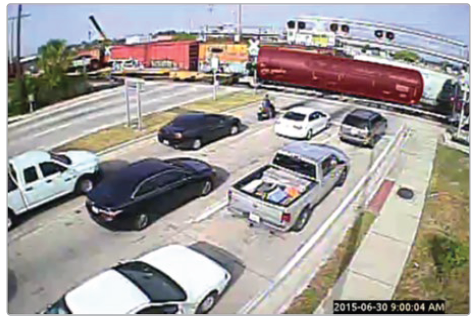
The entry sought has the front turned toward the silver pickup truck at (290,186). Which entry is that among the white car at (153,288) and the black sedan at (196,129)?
the white car

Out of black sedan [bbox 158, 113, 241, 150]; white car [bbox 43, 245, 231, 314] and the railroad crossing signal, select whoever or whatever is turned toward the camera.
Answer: the railroad crossing signal

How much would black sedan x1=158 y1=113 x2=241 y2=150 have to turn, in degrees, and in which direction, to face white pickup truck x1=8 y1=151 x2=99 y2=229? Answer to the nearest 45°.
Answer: approximately 180°

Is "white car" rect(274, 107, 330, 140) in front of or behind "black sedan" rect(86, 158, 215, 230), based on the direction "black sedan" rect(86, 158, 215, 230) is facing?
in front

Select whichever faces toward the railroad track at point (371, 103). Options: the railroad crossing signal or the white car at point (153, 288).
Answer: the white car

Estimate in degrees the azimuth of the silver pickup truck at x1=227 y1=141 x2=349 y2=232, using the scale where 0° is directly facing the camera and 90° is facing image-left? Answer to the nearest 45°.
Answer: approximately 225°

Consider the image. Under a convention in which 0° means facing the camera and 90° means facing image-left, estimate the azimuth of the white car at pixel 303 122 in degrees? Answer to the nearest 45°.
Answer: approximately 225°

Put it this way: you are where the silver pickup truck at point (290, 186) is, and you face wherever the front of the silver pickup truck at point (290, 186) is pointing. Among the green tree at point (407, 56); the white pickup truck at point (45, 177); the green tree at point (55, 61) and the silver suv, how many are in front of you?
2

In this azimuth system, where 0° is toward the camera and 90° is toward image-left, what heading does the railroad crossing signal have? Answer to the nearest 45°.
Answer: approximately 0°

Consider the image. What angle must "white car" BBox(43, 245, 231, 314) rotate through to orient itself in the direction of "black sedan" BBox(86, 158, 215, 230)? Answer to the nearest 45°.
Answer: approximately 45° to its left

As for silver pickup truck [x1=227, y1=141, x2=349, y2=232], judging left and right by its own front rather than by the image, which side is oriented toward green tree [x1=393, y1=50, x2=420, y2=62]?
front

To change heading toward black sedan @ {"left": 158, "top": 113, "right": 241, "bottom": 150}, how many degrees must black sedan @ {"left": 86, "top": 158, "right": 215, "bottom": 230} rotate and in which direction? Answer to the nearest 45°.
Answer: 0° — it already faces it

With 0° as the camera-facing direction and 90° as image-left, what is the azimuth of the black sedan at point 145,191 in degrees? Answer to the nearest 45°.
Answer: approximately 225°

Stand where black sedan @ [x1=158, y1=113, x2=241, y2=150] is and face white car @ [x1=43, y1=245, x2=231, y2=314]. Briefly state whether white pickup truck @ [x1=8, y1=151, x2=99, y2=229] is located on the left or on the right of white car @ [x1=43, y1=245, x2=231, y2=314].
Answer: right
